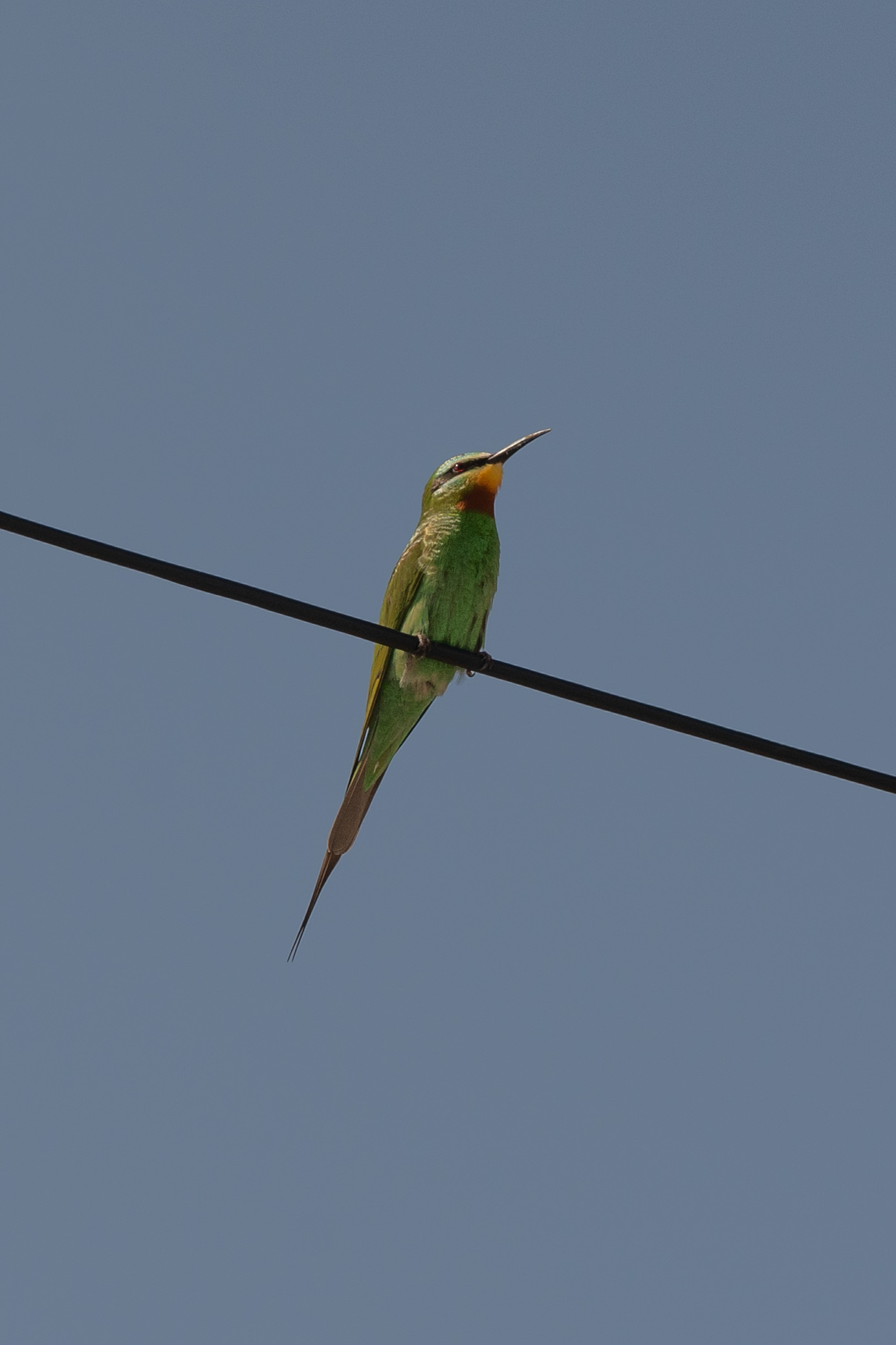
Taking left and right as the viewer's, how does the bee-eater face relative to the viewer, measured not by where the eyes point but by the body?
facing the viewer and to the right of the viewer
